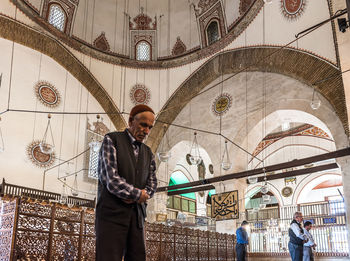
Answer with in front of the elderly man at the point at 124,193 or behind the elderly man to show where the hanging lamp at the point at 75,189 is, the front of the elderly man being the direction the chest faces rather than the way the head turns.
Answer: behind

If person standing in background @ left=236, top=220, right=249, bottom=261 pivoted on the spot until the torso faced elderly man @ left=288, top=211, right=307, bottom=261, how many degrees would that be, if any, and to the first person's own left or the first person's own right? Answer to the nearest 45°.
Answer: approximately 45° to the first person's own right

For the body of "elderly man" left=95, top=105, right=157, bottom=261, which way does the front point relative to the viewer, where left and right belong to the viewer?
facing the viewer and to the right of the viewer

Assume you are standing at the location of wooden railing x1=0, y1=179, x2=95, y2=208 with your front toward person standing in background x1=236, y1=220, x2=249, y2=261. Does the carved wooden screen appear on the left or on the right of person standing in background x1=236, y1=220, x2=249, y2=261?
right

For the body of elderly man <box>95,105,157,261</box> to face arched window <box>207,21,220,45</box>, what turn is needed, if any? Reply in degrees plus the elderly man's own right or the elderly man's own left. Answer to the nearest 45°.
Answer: approximately 135° to the elderly man's own left

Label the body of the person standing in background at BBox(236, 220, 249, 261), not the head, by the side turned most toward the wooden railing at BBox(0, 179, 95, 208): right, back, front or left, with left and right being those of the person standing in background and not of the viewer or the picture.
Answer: back

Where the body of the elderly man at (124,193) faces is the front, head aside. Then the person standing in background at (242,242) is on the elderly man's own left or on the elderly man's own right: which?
on the elderly man's own left

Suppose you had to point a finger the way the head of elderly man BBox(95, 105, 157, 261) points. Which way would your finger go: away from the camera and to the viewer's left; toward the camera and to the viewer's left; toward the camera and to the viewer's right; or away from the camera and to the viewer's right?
toward the camera and to the viewer's right
